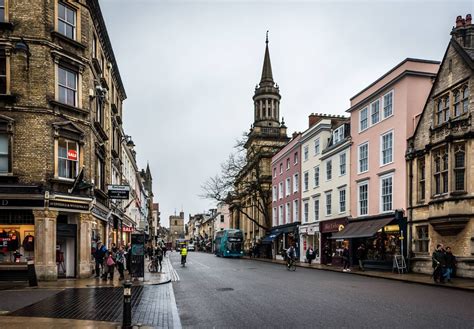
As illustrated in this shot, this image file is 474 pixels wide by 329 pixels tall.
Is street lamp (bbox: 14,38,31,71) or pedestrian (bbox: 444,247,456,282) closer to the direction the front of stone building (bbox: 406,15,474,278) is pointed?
the street lamp

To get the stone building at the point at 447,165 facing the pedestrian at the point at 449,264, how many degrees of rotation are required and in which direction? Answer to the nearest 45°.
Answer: approximately 45° to its left

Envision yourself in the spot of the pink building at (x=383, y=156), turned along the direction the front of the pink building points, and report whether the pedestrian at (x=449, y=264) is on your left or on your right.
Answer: on your left

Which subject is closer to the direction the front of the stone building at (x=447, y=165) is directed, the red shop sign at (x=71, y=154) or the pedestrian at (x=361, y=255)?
the red shop sign

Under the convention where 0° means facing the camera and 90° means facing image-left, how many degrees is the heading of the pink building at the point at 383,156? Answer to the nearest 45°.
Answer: approximately 45°
